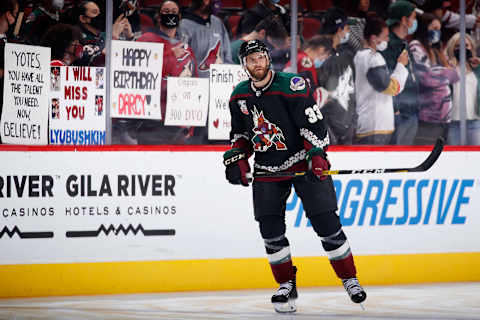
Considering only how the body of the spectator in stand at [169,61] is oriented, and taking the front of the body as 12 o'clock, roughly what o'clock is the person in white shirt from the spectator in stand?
The person in white shirt is roughly at 9 o'clock from the spectator in stand.

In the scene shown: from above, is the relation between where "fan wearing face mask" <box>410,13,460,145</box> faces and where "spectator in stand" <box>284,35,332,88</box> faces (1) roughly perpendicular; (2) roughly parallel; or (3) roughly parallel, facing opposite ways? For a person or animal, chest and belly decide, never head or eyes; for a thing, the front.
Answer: roughly parallel

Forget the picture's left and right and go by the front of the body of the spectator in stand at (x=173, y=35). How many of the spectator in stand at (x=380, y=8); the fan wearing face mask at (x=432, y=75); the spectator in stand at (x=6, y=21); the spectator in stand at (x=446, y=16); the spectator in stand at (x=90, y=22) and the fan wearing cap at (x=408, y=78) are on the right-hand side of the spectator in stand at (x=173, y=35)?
2

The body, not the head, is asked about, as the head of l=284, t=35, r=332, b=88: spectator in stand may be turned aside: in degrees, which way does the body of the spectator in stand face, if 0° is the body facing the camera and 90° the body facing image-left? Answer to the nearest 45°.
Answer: approximately 315°

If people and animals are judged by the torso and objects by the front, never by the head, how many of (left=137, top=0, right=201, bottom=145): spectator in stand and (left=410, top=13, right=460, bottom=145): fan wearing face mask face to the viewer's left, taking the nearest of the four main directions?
0

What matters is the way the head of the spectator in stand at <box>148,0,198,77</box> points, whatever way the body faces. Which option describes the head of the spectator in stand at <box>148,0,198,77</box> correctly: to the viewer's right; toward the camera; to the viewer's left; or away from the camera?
toward the camera

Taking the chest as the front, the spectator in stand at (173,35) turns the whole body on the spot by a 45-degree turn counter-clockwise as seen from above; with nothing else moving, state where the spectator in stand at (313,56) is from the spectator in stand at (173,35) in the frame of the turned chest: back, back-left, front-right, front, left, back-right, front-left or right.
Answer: front-left

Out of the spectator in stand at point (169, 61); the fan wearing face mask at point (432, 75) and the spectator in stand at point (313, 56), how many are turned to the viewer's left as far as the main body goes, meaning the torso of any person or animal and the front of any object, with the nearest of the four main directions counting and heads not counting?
0

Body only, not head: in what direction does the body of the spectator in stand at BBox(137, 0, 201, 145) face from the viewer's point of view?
toward the camera

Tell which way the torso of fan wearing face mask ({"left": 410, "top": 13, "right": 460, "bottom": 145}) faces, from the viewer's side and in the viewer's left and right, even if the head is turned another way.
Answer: facing the viewer and to the right of the viewer

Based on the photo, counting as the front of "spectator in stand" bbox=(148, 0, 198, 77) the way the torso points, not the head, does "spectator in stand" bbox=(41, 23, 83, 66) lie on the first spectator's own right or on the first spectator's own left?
on the first spectator's own right

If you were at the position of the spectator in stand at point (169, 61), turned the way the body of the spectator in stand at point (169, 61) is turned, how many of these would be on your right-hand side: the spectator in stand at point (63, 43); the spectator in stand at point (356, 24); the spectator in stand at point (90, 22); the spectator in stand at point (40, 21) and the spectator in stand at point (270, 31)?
3

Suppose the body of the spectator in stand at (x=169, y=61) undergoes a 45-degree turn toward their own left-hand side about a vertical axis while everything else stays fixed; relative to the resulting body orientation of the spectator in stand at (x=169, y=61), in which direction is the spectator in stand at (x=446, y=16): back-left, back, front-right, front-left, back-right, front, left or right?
front-left

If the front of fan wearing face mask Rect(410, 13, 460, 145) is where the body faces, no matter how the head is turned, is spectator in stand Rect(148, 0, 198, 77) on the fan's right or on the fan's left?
on the fan's right
